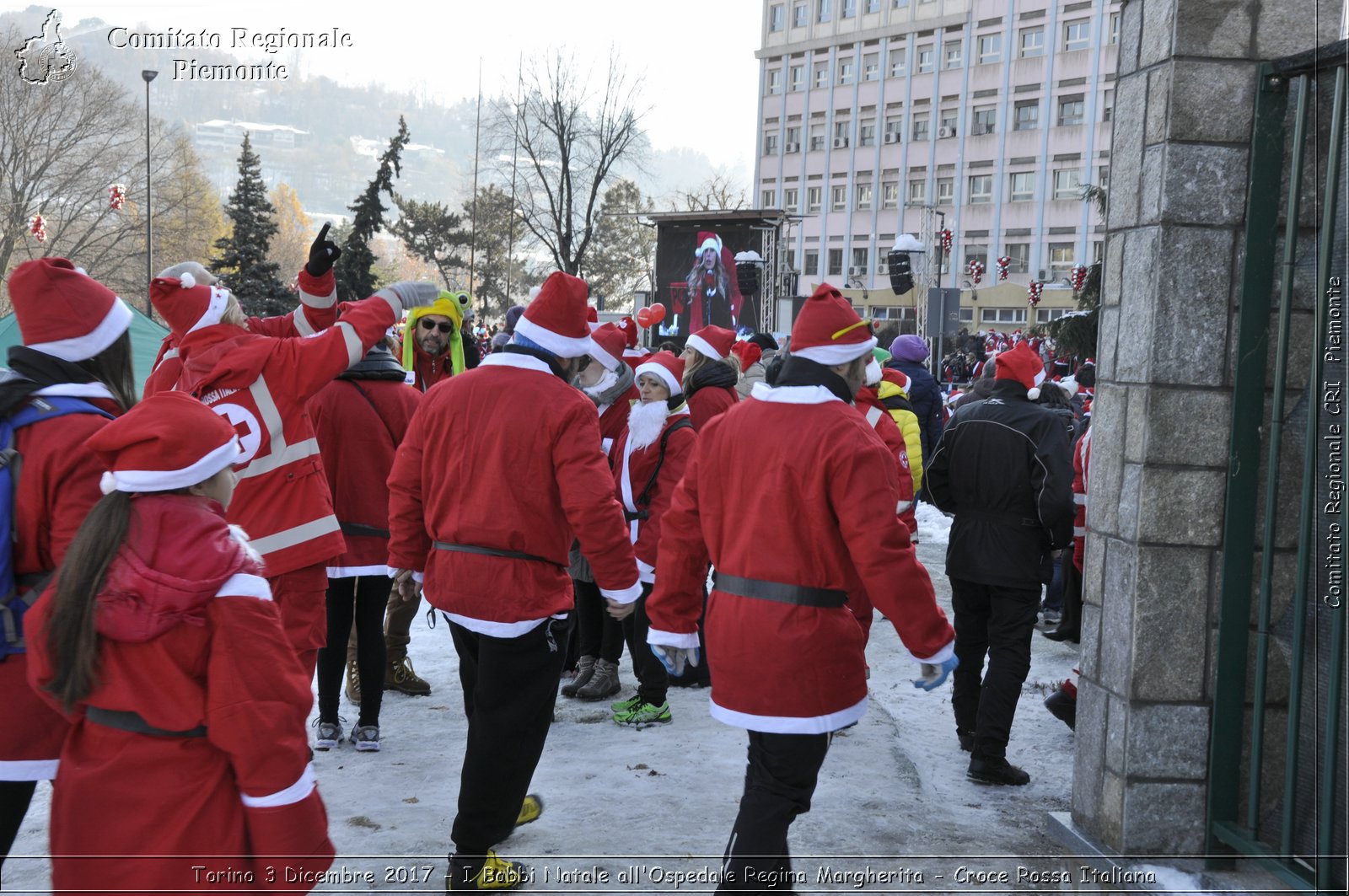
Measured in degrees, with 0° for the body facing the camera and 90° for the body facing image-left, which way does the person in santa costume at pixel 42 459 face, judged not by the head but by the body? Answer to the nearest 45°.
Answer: approximately 225°

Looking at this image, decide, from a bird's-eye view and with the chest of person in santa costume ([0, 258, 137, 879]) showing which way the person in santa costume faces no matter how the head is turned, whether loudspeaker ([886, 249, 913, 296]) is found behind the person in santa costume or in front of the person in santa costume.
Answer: in front

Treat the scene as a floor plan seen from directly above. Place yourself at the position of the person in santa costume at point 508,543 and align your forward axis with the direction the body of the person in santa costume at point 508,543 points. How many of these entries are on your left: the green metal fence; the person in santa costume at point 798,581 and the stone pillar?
0

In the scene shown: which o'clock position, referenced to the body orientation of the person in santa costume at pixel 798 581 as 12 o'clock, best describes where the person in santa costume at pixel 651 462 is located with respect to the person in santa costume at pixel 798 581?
the person in santa costume at pixel 651 462 is roughly at 10 o'clock from the person in santa costume at pixel 798 581.

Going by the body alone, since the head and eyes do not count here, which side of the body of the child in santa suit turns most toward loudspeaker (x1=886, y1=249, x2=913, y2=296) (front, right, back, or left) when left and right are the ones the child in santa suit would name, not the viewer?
front

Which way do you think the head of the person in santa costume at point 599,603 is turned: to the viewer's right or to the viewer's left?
to the viewer's left

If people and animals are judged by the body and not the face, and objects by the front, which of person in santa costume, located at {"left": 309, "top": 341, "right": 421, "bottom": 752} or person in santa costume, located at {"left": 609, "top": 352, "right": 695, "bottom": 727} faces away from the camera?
person in santa costume, located at {"left": 309, "top": 341, "right": 421, "bottom": 752}

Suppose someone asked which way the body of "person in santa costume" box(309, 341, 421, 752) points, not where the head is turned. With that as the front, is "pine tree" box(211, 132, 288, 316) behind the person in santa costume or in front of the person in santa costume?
in front

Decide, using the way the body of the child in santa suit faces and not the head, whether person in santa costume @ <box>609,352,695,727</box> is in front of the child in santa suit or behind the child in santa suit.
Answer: in front

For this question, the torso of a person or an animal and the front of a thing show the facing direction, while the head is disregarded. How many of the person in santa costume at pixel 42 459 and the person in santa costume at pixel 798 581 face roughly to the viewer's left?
0

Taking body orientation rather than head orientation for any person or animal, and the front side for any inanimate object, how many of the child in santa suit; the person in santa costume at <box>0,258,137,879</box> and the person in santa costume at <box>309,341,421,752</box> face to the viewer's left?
0

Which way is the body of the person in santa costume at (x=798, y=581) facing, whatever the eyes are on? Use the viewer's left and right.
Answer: facing away from the viewer and to the right of the viewer

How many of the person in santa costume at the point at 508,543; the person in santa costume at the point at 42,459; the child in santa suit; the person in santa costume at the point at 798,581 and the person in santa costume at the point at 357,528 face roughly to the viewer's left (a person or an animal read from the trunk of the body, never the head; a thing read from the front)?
0

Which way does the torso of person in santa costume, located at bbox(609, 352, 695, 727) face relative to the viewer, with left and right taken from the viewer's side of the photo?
facing the viewer and to the left of the viewer

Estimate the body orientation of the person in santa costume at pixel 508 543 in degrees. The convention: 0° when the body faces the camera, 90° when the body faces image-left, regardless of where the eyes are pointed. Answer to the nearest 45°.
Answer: approximately 225°

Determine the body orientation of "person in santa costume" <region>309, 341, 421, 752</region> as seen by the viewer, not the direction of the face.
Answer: away from the camera
